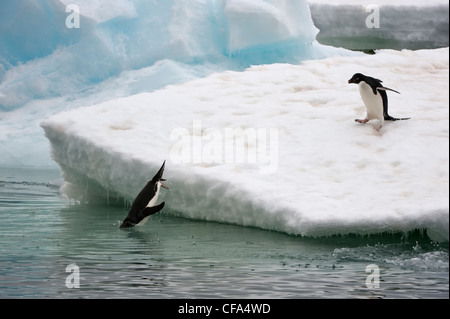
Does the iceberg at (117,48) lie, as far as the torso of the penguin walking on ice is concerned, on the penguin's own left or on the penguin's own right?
on the penguin's own right

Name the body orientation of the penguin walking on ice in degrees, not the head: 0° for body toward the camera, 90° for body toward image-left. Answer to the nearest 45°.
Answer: approximately 45°

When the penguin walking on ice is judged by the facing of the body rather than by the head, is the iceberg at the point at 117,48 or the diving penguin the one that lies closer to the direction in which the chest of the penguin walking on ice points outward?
the diving penguin
